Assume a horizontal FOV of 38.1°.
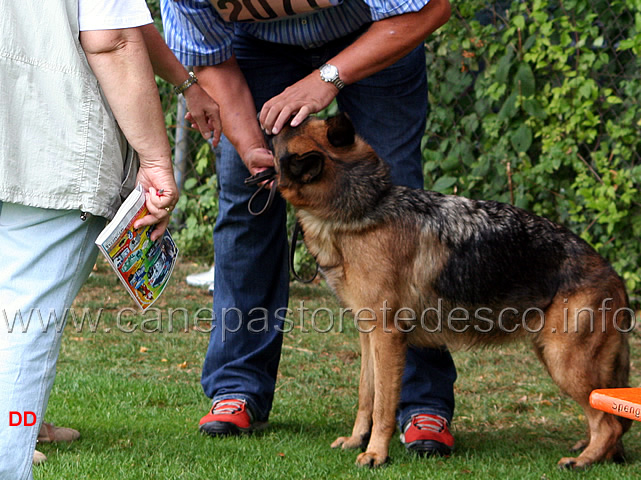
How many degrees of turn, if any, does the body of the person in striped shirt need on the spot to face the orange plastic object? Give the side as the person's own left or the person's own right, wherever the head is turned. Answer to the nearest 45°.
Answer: approximately 45° to the person's own left

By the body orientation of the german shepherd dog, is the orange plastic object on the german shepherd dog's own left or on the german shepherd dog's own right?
on the german shepherd dog's own left

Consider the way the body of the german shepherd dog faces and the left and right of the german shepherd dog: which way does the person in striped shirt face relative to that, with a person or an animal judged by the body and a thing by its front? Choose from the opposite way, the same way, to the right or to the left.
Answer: to the left

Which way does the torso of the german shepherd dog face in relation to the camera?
to the viewer's left

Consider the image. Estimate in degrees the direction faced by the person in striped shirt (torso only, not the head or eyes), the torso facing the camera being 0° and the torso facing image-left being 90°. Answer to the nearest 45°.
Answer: approximately 0°
